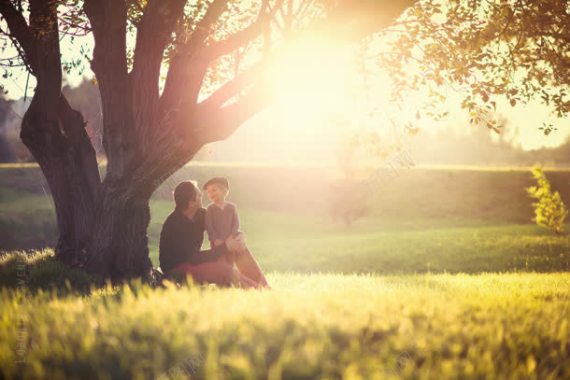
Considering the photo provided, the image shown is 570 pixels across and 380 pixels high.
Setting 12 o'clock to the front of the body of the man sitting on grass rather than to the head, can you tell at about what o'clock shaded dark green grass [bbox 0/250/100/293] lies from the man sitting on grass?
The shaded dark green grass is roughly at 6 o'clock from the man sitting on grass.

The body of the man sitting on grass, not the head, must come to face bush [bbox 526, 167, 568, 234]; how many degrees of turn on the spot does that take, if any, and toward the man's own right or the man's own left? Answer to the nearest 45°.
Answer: approximately 45° to the man's own left

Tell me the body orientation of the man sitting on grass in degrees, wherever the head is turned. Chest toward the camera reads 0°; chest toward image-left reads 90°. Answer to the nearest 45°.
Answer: approximately 270°
